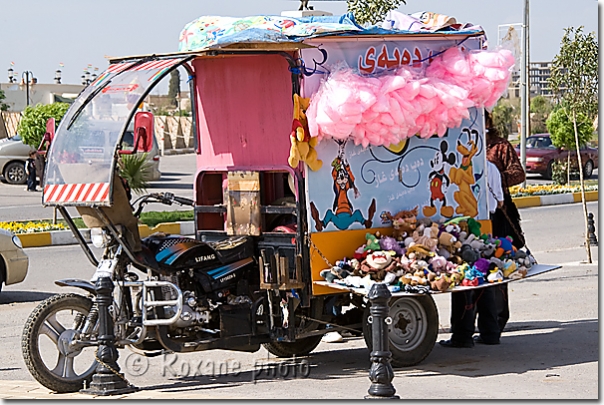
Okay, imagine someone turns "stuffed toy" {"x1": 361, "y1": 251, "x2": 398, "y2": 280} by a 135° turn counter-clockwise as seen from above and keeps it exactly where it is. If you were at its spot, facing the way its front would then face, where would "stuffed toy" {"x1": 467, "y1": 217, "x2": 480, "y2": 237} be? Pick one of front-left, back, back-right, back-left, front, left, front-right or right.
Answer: front

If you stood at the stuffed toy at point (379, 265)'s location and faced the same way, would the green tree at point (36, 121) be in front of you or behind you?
behind

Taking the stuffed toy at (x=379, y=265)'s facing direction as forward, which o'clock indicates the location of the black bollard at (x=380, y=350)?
The black bollard is roughly at 12 o'clock from the stuffed toy.

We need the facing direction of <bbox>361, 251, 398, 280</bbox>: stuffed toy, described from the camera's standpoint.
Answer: facing the viewer

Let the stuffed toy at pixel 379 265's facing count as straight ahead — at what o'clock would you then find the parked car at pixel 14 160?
The parked car is roughly at 5 o'clock from the stuffed toy.

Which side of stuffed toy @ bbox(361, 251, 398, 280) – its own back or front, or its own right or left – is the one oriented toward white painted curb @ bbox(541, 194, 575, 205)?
back

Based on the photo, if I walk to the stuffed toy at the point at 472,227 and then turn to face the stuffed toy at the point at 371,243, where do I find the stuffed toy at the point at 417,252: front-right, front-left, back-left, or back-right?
front-left

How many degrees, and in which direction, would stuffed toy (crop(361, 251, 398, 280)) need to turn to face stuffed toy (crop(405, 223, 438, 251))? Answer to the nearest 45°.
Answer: approximately 135° to its left

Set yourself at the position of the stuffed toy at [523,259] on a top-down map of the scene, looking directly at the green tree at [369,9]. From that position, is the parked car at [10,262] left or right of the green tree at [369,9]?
left

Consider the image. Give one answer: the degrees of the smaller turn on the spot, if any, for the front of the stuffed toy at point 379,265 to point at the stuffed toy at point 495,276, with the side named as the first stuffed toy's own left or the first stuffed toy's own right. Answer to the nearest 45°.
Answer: approximately 90° to the first stuffed toy's own left

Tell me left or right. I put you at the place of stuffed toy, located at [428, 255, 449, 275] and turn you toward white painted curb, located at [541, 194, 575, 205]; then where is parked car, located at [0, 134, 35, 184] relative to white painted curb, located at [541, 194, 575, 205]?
left

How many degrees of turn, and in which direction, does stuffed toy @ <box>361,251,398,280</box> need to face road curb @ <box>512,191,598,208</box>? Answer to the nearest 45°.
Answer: approximately 180°
